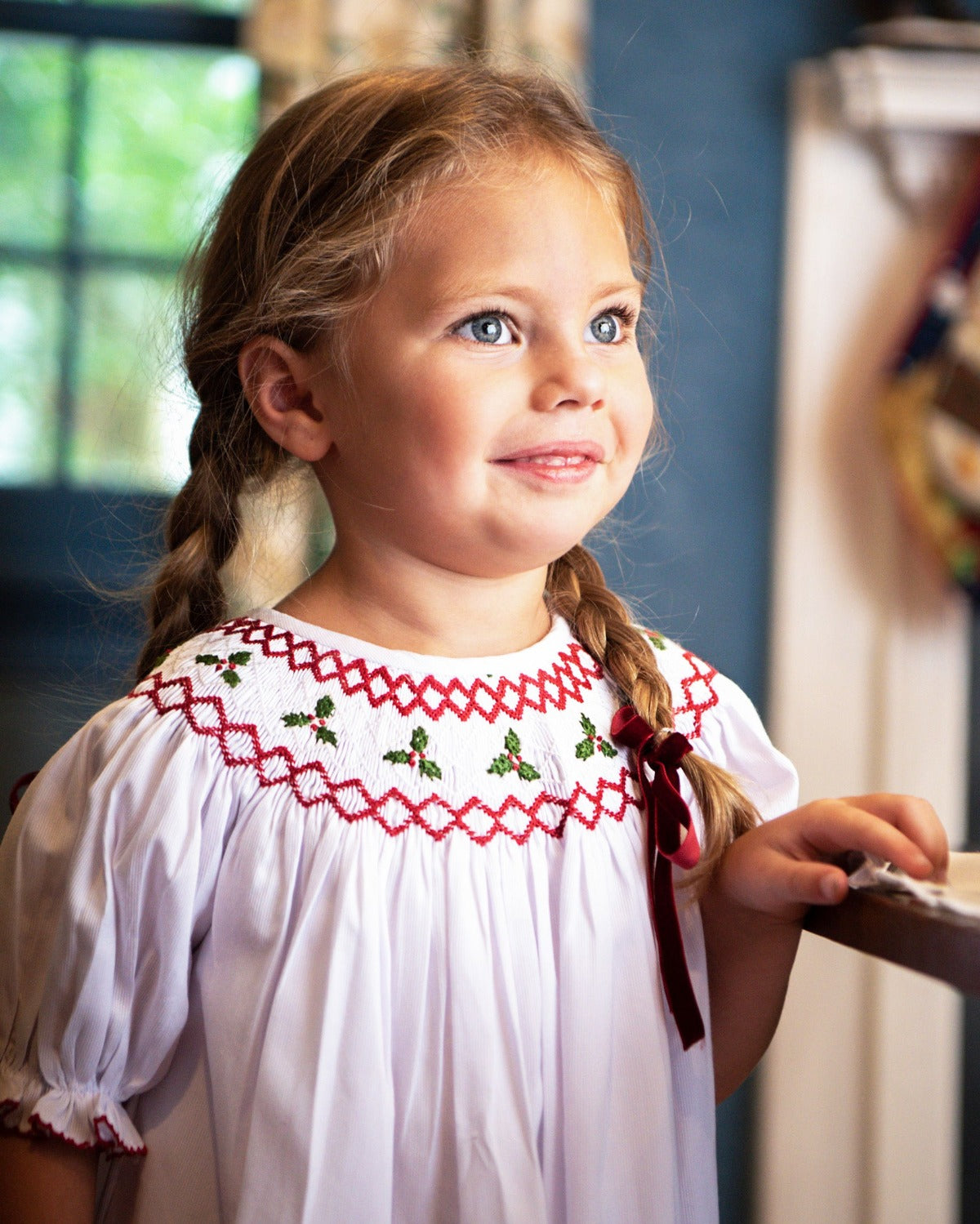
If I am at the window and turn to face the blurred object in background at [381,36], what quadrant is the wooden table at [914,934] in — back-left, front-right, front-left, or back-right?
front-right

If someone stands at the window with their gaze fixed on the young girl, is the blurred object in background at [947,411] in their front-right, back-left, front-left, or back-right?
front-left

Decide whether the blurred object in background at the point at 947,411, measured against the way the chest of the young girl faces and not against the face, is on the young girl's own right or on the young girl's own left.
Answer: on the young girl's own left

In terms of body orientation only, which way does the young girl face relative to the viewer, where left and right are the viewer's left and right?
facing the viewer and to the right of the viewer

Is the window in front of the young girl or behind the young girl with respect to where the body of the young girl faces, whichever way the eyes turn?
behind

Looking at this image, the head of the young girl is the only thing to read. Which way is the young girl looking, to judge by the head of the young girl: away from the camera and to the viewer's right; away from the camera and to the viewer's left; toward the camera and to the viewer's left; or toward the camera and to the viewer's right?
toward the camera and to the viewer's right

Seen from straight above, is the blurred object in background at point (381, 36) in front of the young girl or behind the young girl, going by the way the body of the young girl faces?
behind
